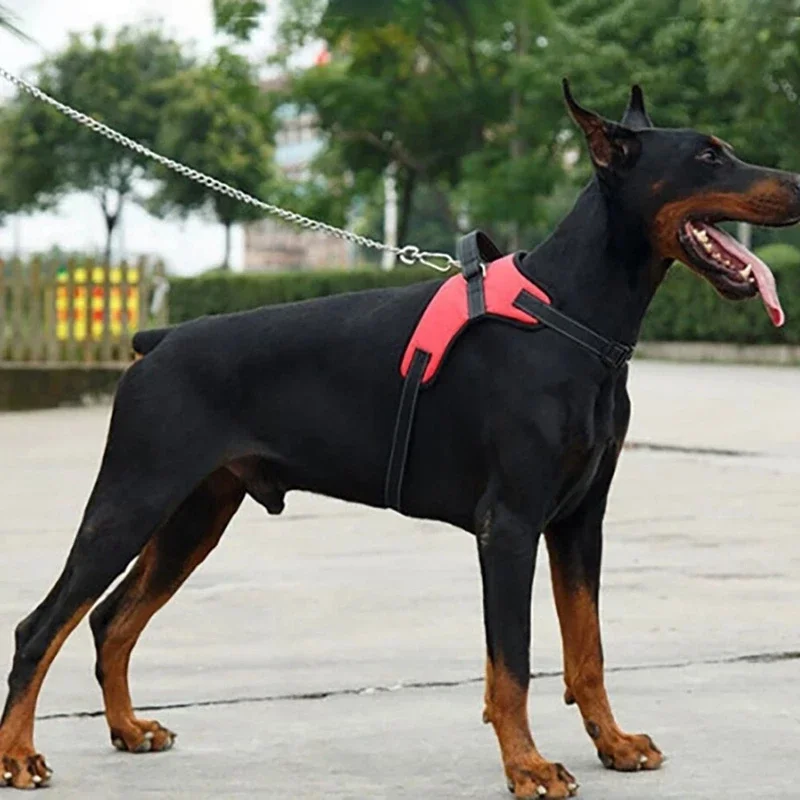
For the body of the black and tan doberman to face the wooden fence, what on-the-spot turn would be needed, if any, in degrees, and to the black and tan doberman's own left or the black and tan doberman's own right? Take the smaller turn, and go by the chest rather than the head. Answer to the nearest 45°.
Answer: approximately 90° to the black and tan doberman's own left

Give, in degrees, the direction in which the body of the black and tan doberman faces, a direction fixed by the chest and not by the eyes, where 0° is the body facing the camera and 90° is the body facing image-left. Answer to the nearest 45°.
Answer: approximately 270°

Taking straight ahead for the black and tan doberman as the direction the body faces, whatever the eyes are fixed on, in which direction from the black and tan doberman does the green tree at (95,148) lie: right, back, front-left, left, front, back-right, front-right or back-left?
left

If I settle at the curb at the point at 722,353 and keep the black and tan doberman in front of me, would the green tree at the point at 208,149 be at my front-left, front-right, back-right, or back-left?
back-right

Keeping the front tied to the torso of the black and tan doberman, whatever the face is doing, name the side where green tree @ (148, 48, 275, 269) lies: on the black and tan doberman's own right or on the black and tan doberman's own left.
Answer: on the black and tan doberman's own left

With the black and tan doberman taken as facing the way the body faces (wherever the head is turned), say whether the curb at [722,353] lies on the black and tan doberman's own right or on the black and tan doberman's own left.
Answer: on the black and tan doberman's own left
